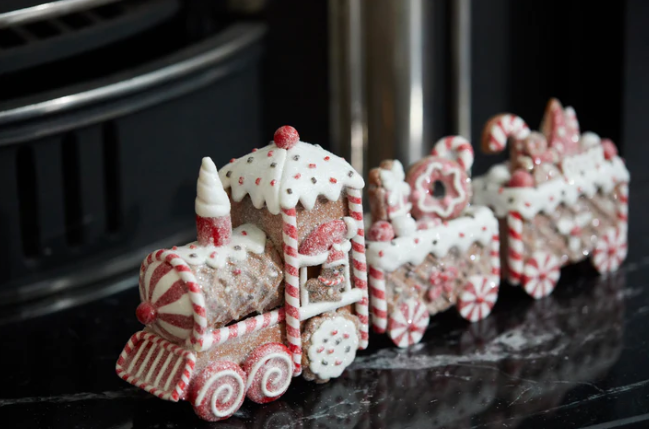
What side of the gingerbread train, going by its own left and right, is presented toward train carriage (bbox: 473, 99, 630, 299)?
back

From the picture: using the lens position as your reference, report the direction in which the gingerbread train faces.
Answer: facing the viewer and to the left of the viewer

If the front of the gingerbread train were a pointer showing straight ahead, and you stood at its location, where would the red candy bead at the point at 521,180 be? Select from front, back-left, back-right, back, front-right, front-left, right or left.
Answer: back
